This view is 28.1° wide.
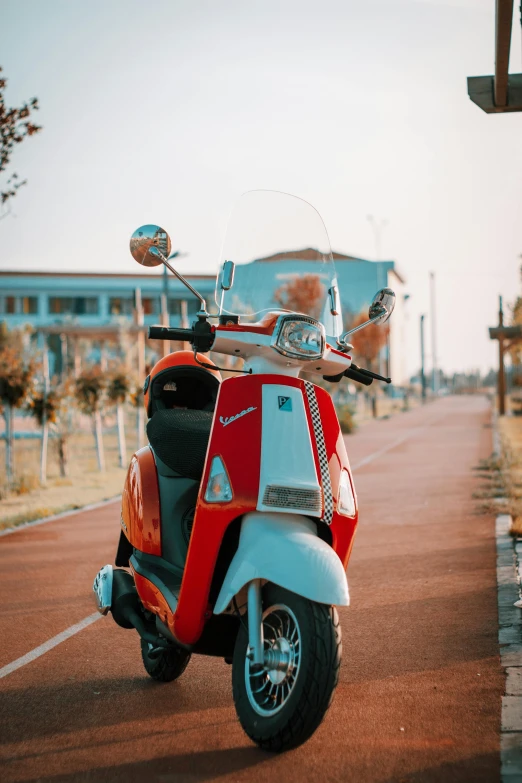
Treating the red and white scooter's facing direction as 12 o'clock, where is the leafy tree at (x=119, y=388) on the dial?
The leafy tree is roughly at 7 o'clock from the red and white scooter.

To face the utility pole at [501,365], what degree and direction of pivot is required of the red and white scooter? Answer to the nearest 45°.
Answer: approximately 135° to its left

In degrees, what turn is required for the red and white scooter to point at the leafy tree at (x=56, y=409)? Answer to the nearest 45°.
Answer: approximately 135° to its left

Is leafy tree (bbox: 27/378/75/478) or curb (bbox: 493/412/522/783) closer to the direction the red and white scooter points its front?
the curb

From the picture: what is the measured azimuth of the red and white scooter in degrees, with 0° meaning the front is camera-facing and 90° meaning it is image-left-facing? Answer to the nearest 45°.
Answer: approximately 315°

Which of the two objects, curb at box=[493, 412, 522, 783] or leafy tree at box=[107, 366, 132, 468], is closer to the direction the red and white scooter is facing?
the curb

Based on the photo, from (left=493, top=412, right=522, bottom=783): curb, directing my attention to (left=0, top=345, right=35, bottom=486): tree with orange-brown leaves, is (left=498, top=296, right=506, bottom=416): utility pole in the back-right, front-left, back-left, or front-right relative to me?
front-right

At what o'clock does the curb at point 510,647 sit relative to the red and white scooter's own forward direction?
The curb is roughly at 9 o'clock from the red and white scooter.

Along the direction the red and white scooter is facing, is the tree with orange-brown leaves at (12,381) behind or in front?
behind
